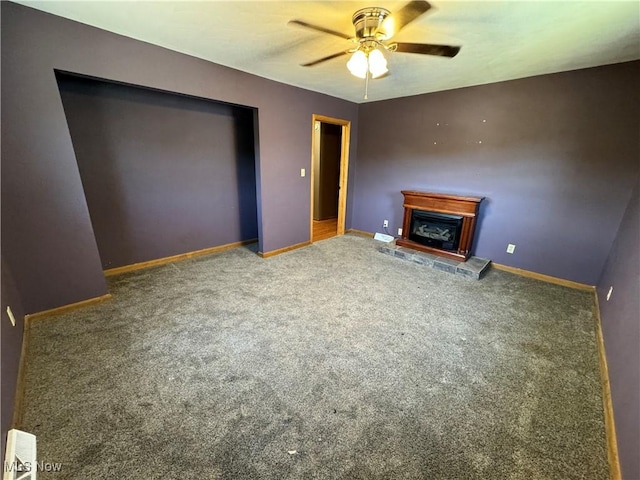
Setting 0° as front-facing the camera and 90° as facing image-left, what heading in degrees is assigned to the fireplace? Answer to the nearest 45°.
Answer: approximately 45°

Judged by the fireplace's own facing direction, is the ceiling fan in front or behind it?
in front
